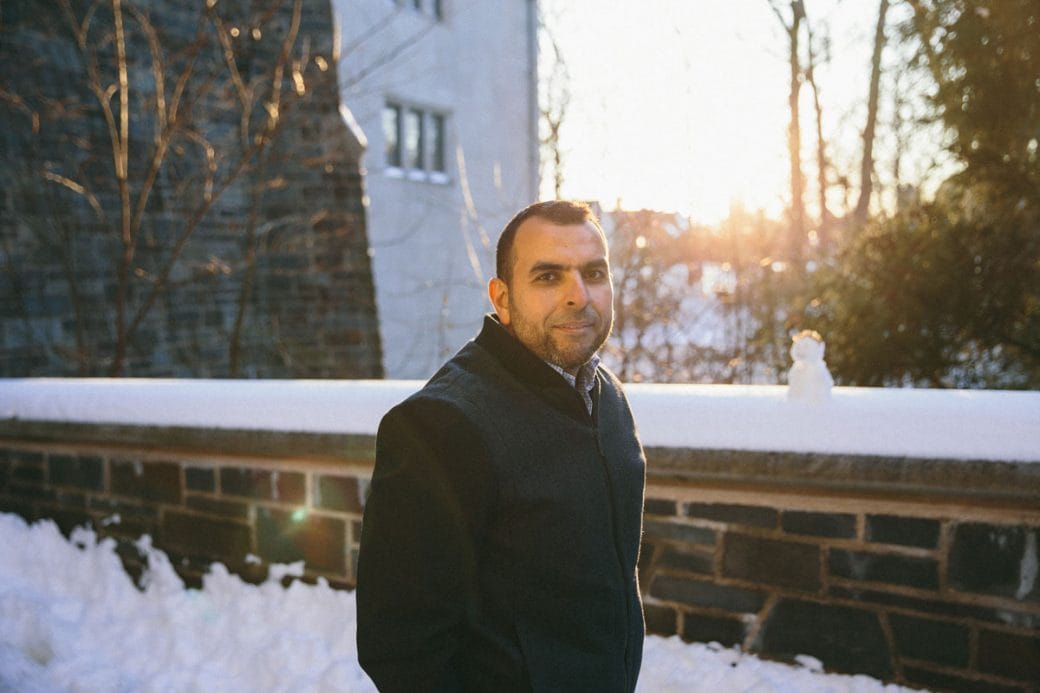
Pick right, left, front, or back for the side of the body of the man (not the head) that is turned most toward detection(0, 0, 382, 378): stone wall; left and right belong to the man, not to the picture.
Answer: back

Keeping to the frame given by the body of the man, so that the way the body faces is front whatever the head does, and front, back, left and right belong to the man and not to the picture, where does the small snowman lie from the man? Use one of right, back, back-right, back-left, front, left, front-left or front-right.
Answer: left

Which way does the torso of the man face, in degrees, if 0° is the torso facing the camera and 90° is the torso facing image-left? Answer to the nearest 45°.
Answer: approximately 315°

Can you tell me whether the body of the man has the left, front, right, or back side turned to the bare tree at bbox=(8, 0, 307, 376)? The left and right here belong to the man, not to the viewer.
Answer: back

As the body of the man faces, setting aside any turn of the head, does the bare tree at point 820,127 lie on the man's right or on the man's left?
on the man's left

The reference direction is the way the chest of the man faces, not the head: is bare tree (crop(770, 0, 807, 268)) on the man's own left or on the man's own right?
on the man's own left
